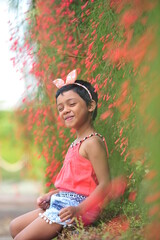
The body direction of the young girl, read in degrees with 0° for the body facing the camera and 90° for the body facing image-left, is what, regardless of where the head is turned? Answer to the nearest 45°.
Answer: approximately 45°
